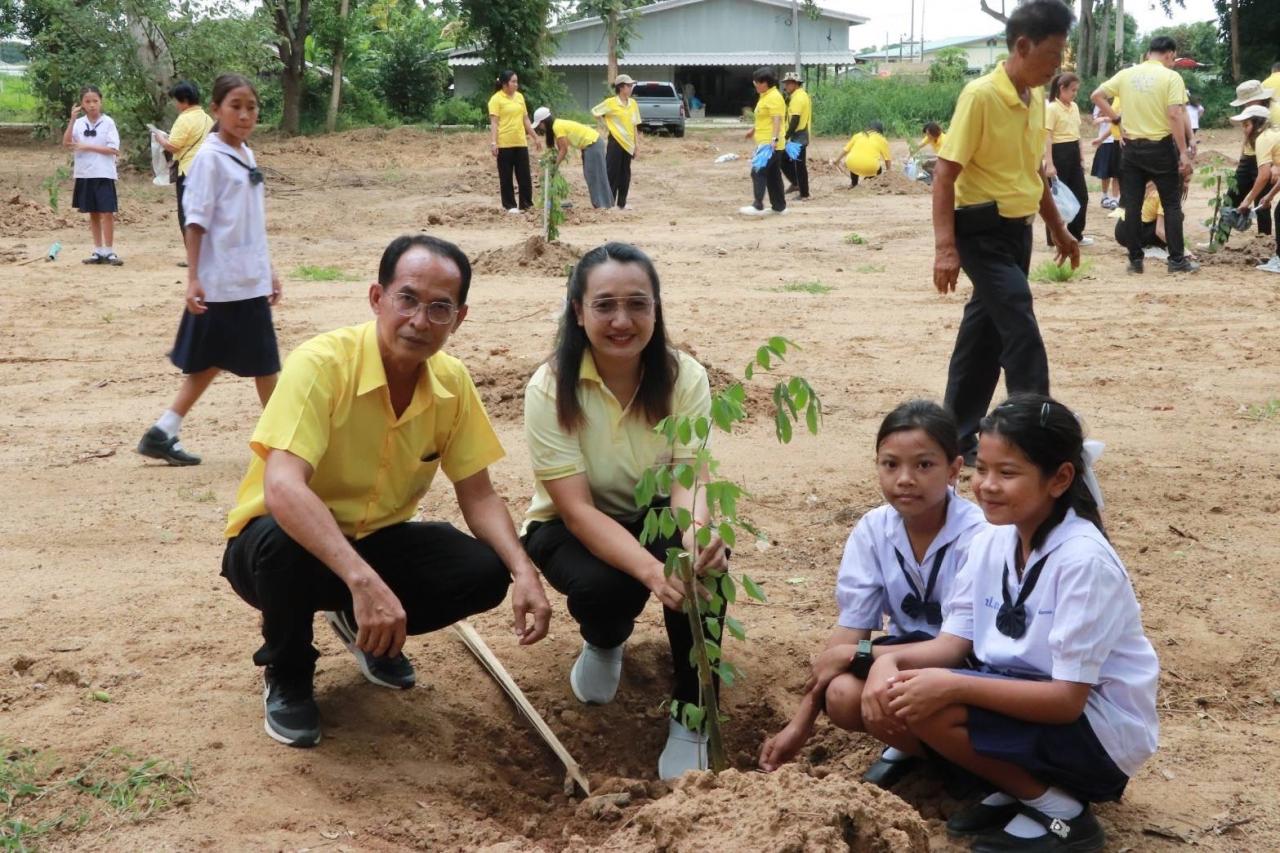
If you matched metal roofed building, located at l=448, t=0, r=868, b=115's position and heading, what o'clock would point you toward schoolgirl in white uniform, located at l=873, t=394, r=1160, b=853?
The schoolgirl in white uniform is roughly at 12 o'clock from the metal roofed building.

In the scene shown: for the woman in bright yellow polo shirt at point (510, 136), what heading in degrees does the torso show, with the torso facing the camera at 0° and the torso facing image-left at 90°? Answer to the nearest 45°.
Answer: approximately 315°

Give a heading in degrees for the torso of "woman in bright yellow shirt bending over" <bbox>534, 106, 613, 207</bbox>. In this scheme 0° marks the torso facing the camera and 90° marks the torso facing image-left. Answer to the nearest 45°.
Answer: approximately 90°

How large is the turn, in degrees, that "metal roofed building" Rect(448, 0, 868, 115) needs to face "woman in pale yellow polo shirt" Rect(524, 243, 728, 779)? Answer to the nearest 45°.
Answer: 0° — it already faces them

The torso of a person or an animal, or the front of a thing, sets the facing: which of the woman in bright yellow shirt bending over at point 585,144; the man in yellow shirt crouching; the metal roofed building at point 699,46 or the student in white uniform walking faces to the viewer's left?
the woman in bright yellow shirt bending over

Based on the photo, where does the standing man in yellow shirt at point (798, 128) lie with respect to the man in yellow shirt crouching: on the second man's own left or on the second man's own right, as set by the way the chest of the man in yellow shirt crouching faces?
on the second man's own left

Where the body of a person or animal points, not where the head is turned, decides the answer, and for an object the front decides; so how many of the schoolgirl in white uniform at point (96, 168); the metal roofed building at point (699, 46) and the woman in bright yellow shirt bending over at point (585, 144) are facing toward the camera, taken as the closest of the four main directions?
2
